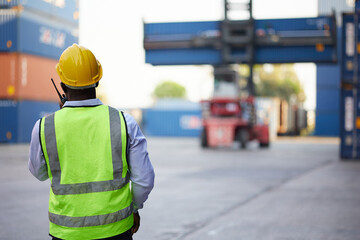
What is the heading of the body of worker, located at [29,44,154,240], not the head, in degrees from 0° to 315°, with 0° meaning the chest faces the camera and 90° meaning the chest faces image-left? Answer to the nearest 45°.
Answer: approximately 180°

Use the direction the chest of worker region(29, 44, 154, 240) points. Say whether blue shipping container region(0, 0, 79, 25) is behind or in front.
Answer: in front

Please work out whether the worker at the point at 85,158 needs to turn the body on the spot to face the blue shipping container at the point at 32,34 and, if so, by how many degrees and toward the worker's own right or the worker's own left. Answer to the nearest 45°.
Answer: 0° — they already face it

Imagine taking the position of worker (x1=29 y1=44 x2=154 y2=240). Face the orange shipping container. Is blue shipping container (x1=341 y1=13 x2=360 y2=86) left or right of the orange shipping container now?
right

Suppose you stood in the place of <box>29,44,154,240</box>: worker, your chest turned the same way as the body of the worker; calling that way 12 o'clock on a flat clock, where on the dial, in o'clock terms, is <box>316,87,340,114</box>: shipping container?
The shipping container is roughly at 1 o'clock from the worker.

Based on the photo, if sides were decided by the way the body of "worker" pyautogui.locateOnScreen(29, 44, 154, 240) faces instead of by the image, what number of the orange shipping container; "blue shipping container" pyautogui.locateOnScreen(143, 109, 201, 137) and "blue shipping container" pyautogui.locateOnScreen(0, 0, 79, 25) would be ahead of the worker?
3

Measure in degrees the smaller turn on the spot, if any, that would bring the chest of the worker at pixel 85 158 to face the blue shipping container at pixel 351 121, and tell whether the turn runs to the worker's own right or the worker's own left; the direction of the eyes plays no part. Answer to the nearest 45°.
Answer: approximately 45° to the worker's own right

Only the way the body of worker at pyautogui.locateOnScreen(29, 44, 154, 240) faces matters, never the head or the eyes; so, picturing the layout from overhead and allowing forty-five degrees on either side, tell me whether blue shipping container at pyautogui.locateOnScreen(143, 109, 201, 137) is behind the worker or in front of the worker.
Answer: in front
